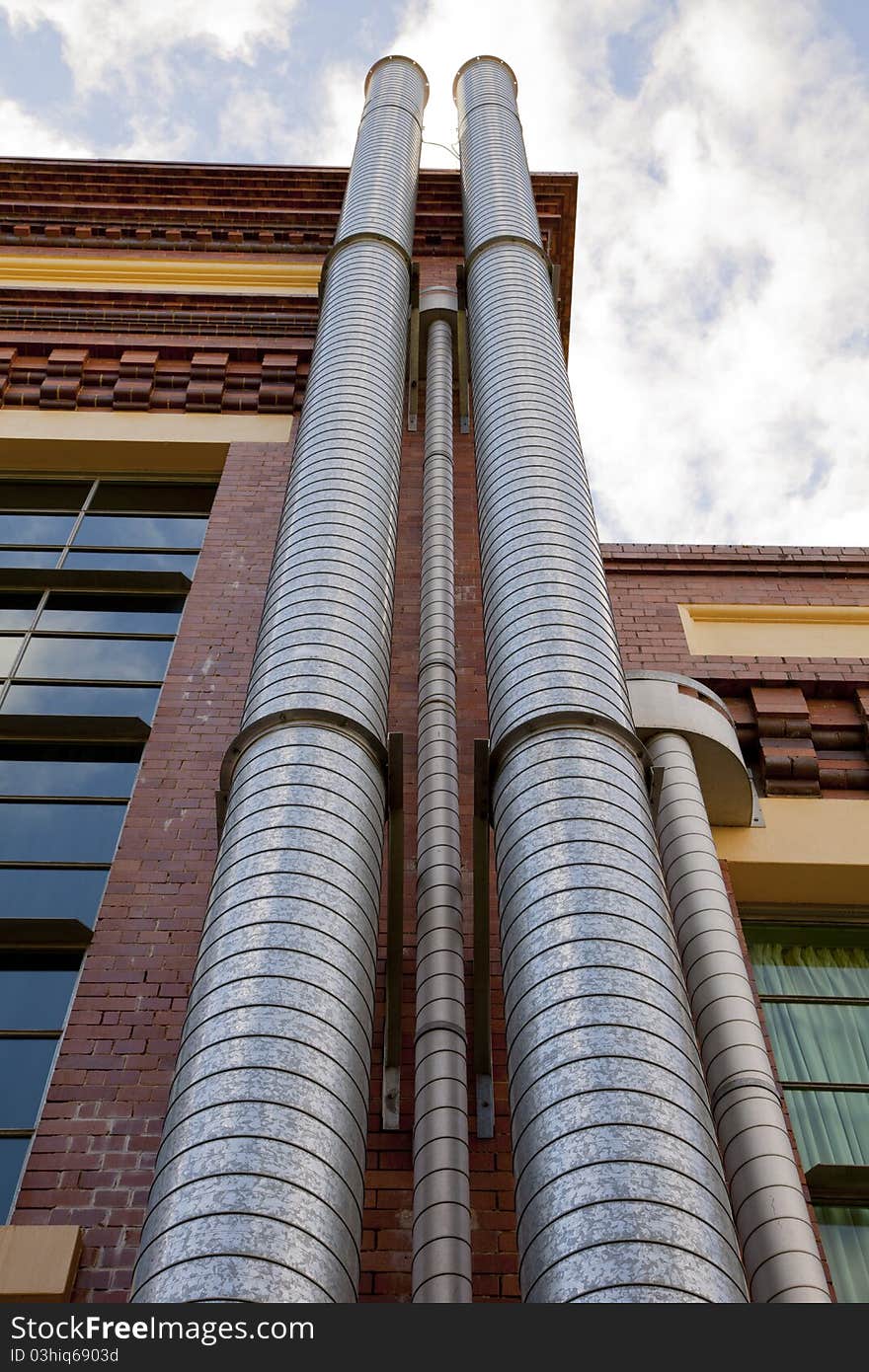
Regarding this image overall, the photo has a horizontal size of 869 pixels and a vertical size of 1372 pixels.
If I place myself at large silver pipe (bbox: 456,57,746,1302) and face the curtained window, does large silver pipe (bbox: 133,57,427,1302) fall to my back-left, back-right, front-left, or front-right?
back-left

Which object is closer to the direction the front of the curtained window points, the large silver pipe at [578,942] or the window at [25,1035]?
the large silver pipe

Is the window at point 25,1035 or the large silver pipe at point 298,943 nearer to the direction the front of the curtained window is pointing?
the large silver pipe

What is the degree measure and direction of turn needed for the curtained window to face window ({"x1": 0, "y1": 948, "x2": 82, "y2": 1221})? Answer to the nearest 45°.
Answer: approximately 45° to its right

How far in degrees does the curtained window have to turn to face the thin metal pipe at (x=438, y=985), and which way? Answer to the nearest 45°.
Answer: approximately 45° to its right

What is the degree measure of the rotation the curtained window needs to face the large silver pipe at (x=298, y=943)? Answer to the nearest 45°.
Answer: approximately 45° to its right

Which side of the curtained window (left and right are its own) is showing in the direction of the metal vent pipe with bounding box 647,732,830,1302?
right
